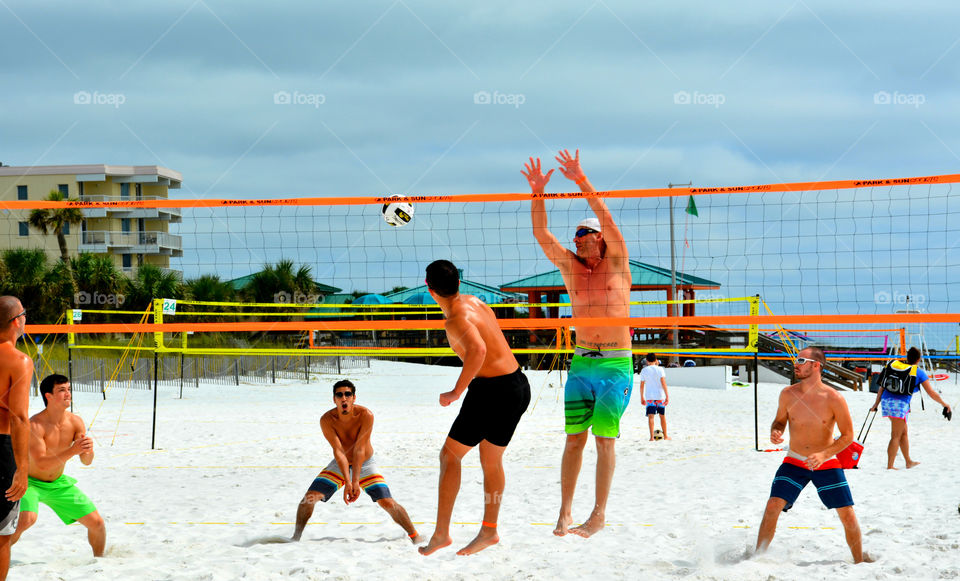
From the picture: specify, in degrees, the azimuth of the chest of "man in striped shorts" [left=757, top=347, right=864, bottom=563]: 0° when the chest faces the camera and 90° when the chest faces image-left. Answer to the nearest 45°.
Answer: approximately 45°

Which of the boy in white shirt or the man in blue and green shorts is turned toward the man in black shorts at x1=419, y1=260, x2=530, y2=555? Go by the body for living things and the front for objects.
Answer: the man in blue and green shorts

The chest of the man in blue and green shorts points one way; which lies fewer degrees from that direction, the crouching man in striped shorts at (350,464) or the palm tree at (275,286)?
the crouching man in striped shorts

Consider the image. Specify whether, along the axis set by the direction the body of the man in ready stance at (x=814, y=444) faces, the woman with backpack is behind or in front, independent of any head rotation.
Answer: behind

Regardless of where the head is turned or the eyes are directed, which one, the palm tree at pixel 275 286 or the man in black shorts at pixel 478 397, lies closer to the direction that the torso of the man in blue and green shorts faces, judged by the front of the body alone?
the man in black shorts

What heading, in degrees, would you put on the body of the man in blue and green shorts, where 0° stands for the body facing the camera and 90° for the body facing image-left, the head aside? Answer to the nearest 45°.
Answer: approximately 45°

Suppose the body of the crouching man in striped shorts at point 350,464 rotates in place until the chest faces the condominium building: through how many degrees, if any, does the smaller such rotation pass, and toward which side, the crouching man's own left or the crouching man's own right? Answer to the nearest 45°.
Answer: approximately 180°
